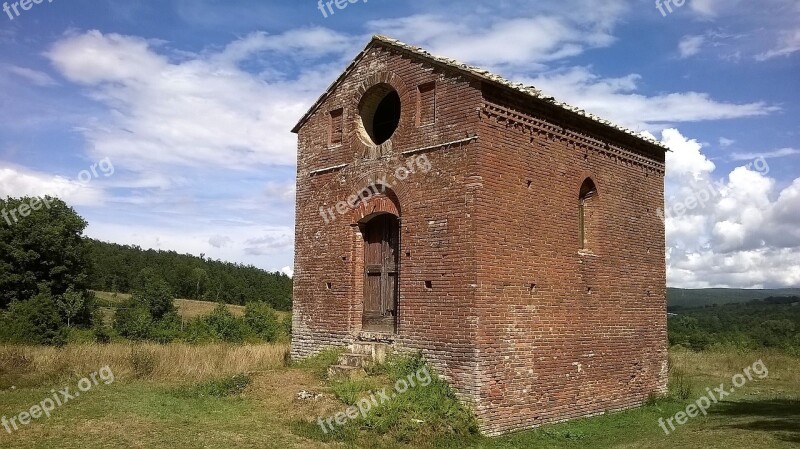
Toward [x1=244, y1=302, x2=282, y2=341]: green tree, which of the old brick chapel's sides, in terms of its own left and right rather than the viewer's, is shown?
right

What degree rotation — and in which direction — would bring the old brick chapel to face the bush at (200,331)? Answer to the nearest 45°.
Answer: approximately 90° to its right

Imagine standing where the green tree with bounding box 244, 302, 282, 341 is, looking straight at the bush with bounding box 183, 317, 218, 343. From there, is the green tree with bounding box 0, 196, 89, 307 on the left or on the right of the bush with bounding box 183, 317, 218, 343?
right

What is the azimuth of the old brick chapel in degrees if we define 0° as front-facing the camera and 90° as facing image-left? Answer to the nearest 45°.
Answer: approximately 45°

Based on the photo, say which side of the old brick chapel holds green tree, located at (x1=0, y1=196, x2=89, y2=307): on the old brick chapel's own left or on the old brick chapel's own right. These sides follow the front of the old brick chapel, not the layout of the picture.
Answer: on the old brick chapel's own right

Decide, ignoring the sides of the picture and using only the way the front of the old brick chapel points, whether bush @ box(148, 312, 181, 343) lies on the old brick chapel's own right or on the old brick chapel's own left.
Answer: on the old brick chapel's own right

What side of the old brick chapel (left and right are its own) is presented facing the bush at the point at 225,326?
right

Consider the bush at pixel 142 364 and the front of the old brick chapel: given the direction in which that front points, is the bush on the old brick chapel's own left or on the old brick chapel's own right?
on the old brick chapel's own right

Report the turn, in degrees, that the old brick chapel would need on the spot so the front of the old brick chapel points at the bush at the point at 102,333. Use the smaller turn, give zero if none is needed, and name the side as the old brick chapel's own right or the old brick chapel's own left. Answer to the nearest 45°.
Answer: approximately 90° to the old brick chapel's own right

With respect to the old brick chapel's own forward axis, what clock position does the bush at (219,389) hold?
The bush is roughly at 1 o'clock from the old brick chapel.

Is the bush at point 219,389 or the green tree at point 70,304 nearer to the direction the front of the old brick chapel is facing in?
the bush

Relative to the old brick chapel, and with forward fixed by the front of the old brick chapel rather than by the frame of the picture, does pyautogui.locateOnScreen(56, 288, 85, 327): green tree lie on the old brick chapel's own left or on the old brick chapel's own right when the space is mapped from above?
on the old brick chapel's own right

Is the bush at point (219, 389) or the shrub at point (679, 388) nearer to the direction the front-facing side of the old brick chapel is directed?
the bush
